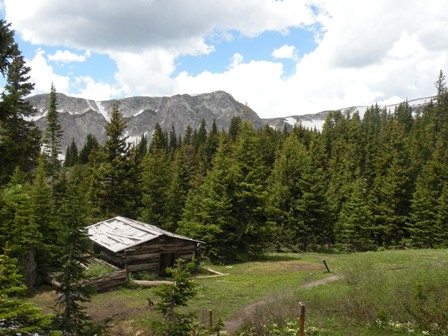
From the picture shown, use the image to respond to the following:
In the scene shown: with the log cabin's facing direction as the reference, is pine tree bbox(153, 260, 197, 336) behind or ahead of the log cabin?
ahead

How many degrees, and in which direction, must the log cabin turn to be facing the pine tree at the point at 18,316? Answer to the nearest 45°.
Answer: approximately 45° to its right

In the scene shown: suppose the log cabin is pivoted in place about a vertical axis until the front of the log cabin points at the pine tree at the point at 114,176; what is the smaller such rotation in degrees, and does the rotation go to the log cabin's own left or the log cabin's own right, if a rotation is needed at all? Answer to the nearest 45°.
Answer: approximately 135° to the log cabin's own left

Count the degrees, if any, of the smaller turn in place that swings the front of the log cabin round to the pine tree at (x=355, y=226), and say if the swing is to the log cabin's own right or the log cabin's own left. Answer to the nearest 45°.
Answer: approximately 90° to the log cabin's own left

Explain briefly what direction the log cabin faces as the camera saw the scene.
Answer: facing the viewer and to the right of the viewer
